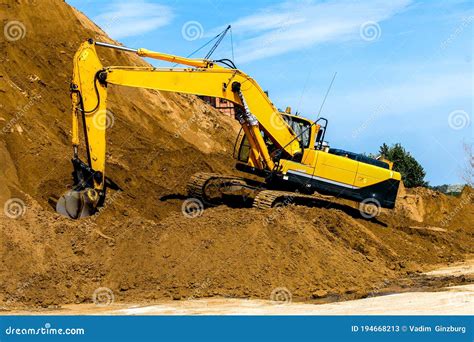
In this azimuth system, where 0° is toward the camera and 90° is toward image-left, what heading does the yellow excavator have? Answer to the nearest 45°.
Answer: approximately 90°

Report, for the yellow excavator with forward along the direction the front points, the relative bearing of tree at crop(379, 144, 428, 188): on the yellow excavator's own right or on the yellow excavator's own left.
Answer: on the yellow excavator's own right
